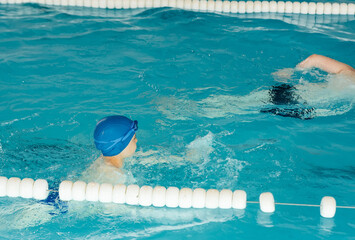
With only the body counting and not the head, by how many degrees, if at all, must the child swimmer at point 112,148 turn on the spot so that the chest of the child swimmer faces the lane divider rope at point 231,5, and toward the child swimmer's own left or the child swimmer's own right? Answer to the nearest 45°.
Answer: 0° — they already face it

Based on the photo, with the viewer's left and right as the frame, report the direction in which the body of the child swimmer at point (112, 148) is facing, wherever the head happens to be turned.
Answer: facing away from the viewer and to the right of the viewer

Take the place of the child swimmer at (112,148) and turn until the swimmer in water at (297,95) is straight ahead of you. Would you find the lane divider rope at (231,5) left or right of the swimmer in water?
left
